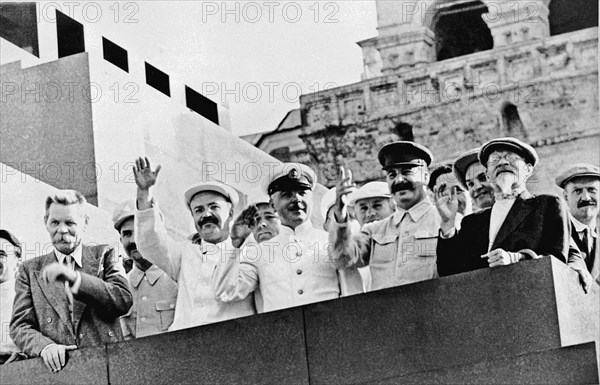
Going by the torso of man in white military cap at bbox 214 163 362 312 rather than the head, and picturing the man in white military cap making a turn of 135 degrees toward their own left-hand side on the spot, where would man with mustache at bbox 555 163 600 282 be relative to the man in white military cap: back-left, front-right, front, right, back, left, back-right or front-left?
front-right

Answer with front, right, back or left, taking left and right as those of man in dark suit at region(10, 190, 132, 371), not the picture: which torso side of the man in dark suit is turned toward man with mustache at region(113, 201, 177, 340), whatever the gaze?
left

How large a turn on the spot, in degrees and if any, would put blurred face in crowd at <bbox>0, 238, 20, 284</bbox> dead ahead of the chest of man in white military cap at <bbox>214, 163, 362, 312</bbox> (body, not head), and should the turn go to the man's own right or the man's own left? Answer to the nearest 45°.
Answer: approximately 135° to the man's own right

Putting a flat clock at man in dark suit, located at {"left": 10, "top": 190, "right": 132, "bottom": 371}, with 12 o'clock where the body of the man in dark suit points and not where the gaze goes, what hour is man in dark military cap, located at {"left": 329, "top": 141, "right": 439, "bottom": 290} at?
The man in dark military cap is roughly at 10 o'clock from the man in dark suit.

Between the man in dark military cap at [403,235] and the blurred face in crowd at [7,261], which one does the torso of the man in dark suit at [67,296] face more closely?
the man in dark military cap

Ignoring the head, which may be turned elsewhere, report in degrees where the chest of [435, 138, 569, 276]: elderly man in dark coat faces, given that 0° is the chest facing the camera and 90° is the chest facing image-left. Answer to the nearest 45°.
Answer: approximately 45°

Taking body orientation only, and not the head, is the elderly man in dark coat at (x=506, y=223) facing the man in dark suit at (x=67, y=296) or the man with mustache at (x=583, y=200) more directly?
the man in dark suit

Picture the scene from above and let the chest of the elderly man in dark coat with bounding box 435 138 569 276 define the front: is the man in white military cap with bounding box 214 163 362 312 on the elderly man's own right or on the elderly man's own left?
on the elderly man's own right

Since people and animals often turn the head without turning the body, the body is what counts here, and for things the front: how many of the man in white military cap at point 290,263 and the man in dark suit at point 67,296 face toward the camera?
2

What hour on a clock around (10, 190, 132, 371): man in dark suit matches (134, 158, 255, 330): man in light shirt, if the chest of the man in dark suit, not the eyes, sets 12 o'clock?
The man in light shirt is roughly at 10 o'clock from the man in dark suit.
